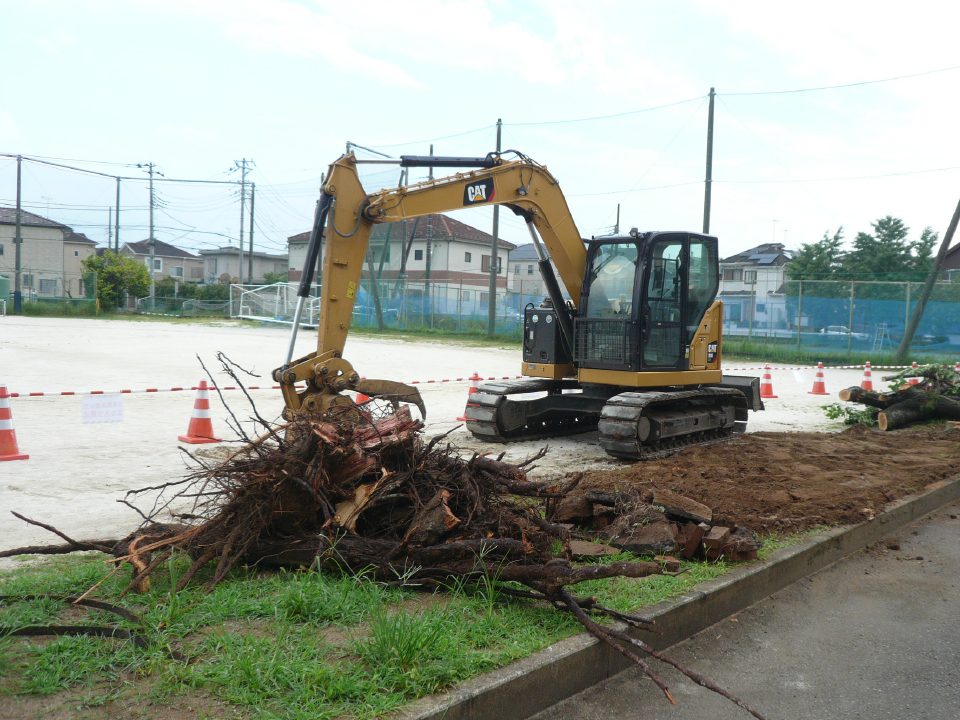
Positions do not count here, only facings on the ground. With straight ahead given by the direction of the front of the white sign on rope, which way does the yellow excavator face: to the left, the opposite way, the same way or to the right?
to the right

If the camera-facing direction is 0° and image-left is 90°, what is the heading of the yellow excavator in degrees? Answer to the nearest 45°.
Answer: approximately 45°

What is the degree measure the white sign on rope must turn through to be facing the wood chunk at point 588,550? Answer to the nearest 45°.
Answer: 0° — it already faces it

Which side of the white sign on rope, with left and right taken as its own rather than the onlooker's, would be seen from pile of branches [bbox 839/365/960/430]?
left

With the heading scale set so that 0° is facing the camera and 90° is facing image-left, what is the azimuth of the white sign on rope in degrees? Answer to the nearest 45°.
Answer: approximately 0°

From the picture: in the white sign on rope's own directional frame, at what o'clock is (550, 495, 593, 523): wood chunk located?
The wood chunk is roughly at 11 o'clock from the white sign on rope.

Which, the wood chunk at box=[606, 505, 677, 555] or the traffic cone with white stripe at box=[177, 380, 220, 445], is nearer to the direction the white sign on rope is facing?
the wood chunk

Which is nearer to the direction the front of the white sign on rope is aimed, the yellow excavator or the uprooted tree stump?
the uprooted tree stump

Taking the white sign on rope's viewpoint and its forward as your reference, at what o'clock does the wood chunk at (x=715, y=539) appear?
The wood chunk is roughly at 11 o'clock from the white sign on rope.

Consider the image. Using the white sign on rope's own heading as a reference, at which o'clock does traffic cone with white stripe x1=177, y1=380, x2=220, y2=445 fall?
The traffic cone with white stripe is roughly at 10 o'clock from the white sign on rope.

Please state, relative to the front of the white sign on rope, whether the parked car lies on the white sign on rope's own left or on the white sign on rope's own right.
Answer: on the white sign on rope's own left
